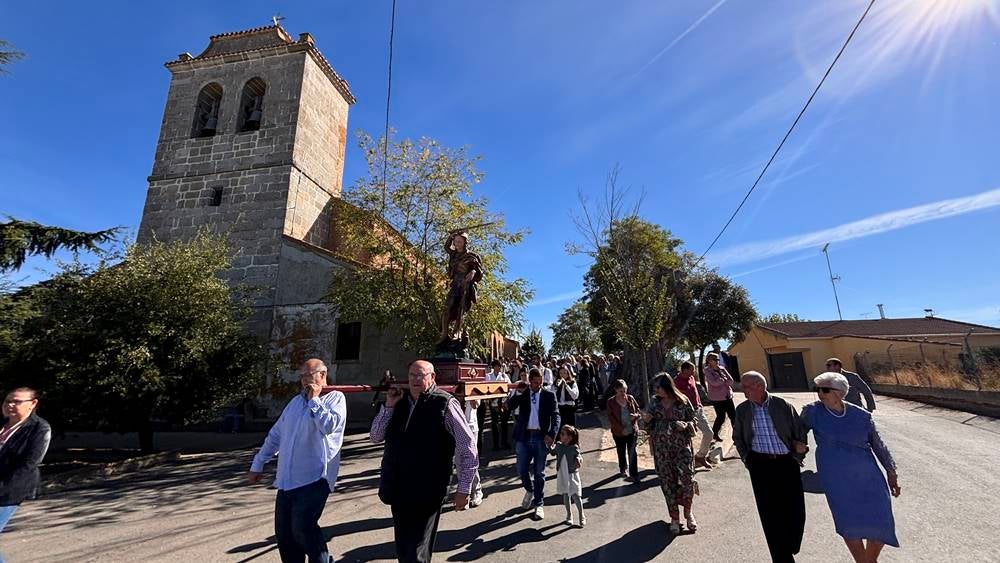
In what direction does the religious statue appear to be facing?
toward the camera

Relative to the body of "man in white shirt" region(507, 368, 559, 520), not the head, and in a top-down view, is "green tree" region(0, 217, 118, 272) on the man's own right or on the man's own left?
on the man's own right

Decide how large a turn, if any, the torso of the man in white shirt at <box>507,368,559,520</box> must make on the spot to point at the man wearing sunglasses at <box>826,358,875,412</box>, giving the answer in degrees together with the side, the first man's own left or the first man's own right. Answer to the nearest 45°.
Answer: approximately 90° to the first man's own left
